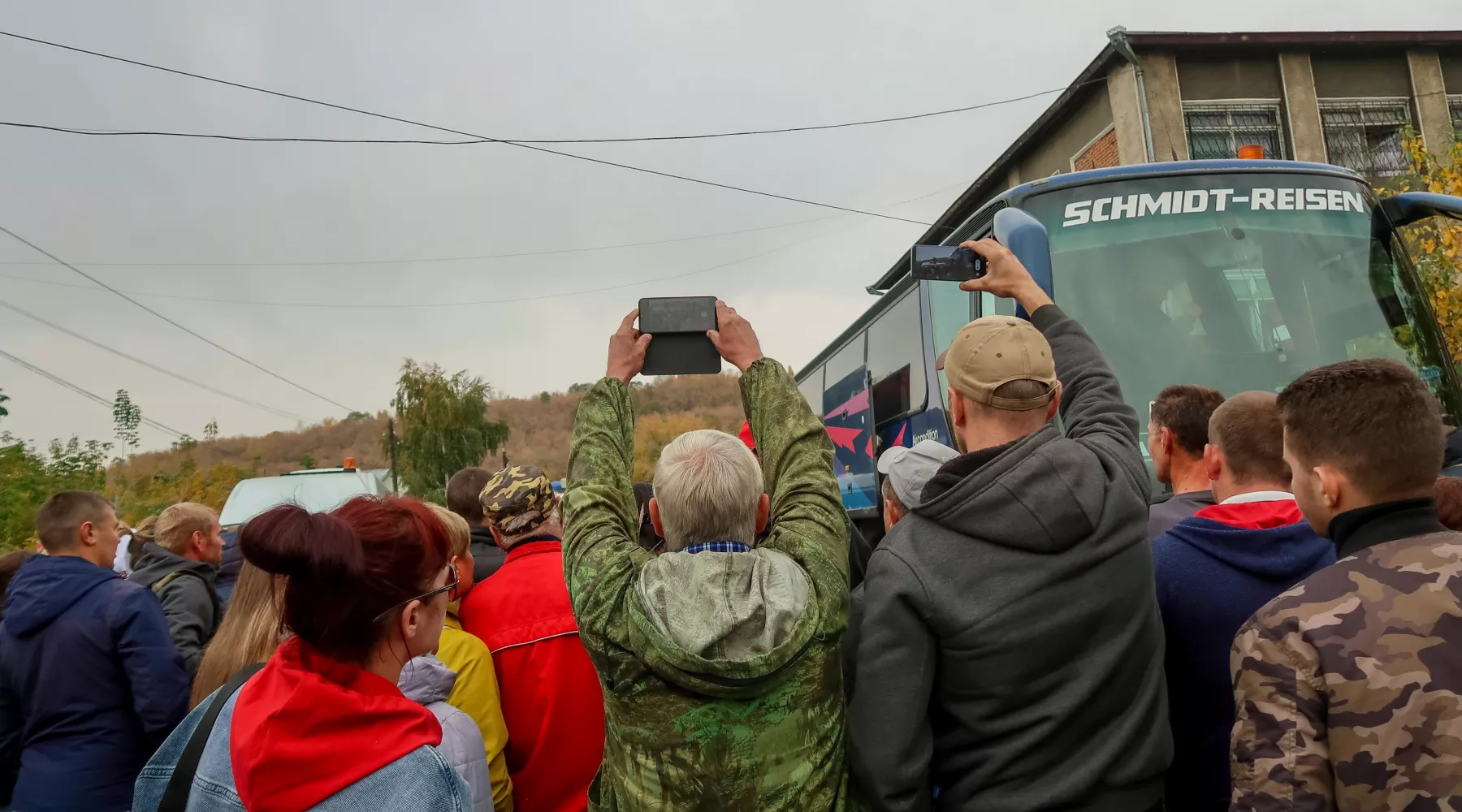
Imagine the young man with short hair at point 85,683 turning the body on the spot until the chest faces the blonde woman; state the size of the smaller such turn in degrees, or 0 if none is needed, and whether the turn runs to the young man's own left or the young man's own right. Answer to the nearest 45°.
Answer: approximately 135° to the young man's own right

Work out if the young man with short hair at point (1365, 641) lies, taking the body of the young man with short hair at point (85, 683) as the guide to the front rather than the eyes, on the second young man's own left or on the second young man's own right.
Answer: on the second young man's own right

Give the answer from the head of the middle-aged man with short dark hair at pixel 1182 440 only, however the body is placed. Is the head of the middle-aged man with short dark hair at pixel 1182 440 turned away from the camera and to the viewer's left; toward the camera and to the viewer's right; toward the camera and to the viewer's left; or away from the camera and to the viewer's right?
away from the camera and to the viewer's left

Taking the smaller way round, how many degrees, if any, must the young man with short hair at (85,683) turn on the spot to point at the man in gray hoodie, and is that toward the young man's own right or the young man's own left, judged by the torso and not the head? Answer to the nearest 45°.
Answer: approximately 90° to the young man's own right

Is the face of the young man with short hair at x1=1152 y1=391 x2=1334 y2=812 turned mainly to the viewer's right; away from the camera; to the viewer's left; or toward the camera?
away from the camera

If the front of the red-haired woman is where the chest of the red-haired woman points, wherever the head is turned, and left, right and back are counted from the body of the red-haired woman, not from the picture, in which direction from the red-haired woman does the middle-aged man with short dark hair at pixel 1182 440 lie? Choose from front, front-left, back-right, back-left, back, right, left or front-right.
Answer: front-right

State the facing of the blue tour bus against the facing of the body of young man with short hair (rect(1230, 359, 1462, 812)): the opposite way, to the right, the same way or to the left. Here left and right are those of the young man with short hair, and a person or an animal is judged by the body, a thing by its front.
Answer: the opposite way

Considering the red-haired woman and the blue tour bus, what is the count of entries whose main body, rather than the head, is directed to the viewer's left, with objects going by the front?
0

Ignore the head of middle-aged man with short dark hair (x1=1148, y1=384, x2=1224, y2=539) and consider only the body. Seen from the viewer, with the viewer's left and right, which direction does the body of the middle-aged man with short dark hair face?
facing away from the viewer and to the left of the viewer

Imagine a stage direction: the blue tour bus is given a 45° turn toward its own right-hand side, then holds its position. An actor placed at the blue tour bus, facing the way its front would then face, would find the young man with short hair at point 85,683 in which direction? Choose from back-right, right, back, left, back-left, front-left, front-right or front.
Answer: front-right

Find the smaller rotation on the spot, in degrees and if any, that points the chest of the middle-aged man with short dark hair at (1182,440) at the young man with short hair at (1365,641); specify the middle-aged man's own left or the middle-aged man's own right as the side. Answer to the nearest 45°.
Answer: approximately 135° to the middle-aged man's own left

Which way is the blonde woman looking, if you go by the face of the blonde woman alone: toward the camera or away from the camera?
away from the camera

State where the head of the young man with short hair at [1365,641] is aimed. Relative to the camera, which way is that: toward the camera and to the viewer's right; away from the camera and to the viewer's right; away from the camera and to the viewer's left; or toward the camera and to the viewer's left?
away from the camera and to the viewer's left

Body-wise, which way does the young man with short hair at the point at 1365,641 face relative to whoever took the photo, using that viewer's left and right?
facing away from the viewer and to the left of the viewer

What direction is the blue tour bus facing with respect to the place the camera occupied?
facing the viewer and to the right of the viewer
